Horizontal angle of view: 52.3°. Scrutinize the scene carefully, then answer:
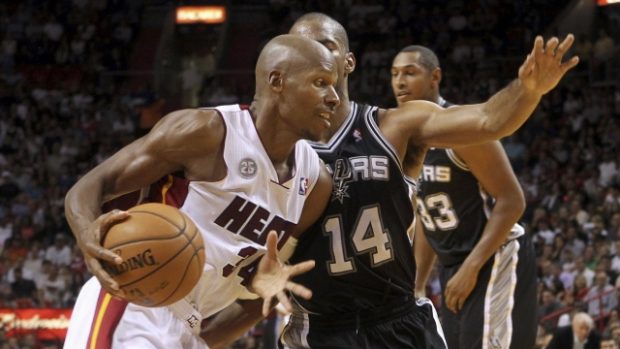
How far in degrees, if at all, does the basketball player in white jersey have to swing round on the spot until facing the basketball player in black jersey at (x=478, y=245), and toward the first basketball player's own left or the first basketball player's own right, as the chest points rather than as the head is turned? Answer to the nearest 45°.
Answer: approximately 90° to the first basketball player's own left

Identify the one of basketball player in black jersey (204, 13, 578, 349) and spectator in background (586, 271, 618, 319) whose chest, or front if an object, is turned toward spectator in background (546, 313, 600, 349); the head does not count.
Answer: spectator in background (586, 271, 618, 319)

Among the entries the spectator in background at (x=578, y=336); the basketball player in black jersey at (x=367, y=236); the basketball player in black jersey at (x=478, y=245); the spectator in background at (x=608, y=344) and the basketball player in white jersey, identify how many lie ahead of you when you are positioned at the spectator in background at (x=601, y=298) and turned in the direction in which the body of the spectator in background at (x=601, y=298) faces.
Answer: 5

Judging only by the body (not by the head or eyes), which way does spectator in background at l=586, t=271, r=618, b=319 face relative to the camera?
toward the camera

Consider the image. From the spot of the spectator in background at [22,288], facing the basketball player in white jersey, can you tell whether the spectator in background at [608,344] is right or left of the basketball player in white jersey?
left

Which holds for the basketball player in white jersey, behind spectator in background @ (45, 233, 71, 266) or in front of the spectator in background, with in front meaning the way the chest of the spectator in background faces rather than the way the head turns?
in front

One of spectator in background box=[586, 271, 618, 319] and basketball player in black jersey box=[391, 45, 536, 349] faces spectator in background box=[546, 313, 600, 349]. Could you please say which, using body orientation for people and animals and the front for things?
spectator in background box=[586, 271, 618, 319]

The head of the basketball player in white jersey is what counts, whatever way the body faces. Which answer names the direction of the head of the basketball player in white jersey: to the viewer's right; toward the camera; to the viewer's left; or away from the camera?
to the viewer's right

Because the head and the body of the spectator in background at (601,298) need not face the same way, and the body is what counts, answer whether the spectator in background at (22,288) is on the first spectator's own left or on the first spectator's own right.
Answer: on the first spectator's own right

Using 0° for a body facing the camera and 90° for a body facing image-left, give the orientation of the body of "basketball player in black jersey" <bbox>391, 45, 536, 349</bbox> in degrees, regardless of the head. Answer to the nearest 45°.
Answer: approximately 45°

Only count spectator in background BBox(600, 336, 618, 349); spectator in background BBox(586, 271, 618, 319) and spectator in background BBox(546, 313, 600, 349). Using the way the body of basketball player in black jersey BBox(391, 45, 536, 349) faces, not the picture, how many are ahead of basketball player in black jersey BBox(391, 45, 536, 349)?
0

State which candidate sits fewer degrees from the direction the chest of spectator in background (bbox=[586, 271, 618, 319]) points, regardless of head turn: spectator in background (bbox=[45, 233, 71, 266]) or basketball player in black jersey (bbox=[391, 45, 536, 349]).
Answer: the basketball player in black jersey

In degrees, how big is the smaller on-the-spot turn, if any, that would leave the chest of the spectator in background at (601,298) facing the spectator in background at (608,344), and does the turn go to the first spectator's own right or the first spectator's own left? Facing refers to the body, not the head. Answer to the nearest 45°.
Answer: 0° — they already face them

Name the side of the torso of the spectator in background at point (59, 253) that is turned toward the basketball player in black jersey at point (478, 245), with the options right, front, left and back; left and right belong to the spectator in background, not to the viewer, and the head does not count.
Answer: front

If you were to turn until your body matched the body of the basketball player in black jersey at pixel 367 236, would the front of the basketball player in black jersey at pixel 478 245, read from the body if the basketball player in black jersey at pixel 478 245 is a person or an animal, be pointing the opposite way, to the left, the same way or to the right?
the same way

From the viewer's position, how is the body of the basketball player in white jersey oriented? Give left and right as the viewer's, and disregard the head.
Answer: facing the viewer and to the right of the viewer
